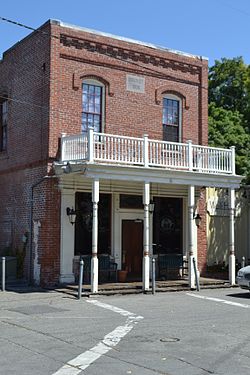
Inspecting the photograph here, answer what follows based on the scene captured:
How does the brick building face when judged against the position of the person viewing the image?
facing the viewer and to the right of the viewer

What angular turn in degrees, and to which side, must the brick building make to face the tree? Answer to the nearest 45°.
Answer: approximately 90° to its left
